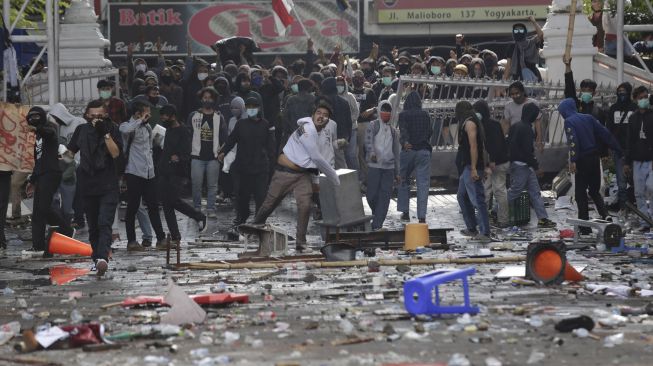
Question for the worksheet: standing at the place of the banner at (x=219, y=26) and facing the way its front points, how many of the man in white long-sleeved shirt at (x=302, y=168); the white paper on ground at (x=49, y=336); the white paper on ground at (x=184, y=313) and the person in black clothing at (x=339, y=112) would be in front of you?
4
